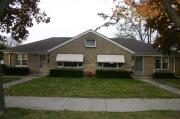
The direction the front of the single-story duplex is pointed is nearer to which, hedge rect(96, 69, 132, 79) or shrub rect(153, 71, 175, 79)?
the hedge

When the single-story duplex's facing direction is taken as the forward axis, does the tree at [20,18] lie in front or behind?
in front

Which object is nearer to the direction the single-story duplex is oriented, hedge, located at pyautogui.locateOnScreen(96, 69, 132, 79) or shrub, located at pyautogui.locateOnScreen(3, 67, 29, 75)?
the hedge

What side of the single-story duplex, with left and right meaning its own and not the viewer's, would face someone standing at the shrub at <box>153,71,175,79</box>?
left

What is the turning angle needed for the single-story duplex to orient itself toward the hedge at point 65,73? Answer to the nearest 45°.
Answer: approximately 45° to its right

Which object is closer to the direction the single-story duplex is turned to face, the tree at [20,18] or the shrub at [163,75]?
the tree

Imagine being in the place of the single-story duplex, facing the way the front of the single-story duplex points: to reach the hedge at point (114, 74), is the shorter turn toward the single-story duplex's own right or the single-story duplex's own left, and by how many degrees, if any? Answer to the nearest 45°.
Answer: approximately 45° to the single-story duplex's own left

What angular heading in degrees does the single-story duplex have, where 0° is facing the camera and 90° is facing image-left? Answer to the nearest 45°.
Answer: approximately 0°

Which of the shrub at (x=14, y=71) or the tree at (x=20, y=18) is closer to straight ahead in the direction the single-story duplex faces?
the tree
